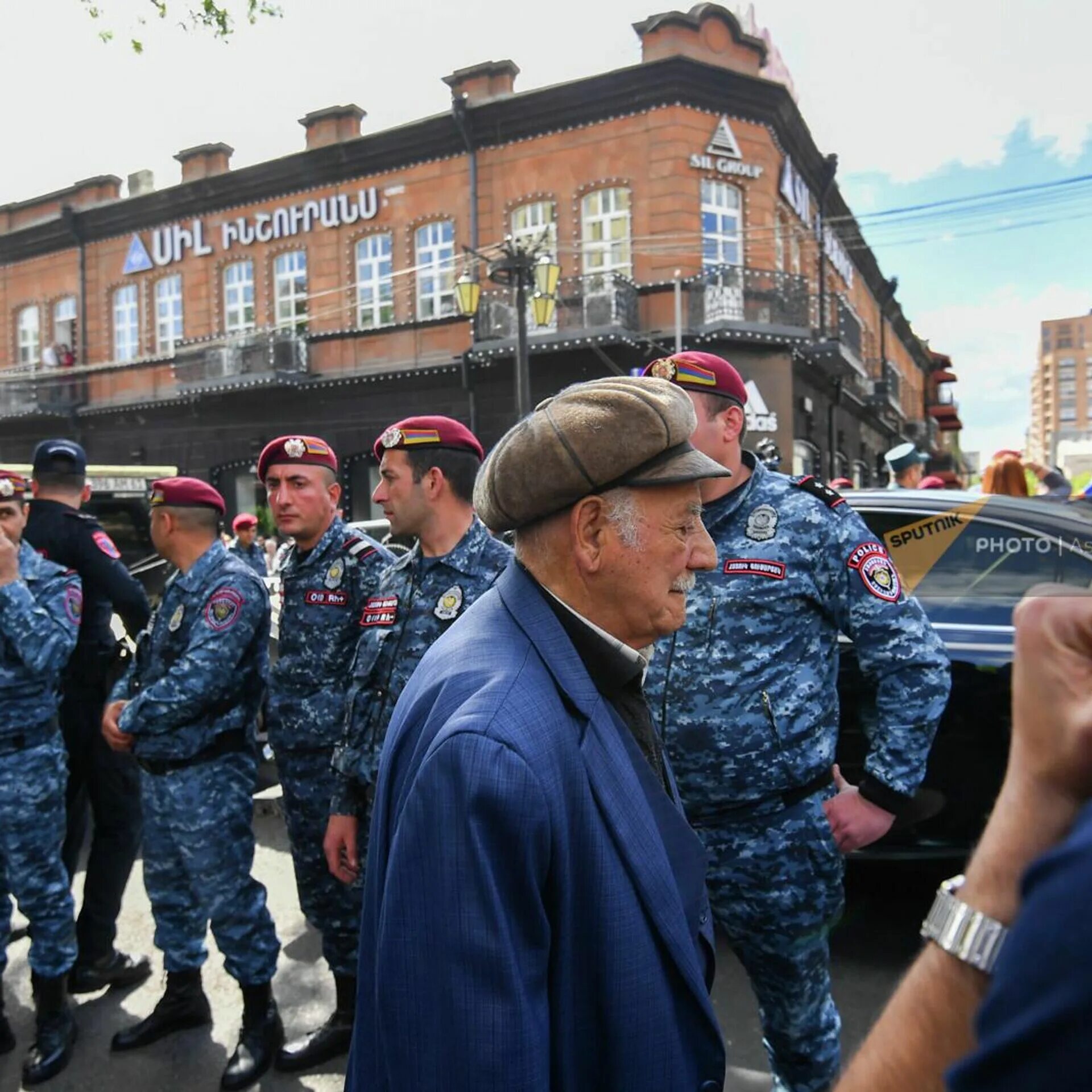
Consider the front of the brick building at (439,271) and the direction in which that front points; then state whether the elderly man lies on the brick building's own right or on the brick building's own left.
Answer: on the brick building's own left

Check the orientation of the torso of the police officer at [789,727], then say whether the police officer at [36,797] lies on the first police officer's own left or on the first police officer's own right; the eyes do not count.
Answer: on the first police officer's own right

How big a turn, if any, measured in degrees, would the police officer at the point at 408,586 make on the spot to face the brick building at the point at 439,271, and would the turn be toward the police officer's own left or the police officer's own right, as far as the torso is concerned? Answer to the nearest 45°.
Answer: approximately 135° to the police officer's own right

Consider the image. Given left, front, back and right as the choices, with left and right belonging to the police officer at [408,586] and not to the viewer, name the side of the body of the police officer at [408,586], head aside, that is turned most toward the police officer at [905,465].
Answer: back

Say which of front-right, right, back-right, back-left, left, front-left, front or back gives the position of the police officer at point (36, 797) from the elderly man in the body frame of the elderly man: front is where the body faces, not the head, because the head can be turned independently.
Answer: back-left

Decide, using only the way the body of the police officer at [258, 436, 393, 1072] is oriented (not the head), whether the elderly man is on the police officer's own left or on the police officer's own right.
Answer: on the police officer's own left

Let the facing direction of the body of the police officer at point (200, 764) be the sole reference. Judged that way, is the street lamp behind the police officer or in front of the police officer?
behind

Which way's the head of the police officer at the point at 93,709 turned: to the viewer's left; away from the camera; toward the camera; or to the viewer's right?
away from the camera

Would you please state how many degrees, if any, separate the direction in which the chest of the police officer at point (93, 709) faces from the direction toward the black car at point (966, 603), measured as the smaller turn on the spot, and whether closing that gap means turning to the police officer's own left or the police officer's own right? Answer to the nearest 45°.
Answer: approximately 90° to the police officer's own right

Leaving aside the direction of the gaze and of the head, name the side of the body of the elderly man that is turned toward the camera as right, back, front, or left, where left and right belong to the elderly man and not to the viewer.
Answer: right

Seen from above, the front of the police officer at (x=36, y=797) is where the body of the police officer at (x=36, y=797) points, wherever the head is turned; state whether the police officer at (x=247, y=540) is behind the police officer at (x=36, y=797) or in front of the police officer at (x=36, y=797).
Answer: behind

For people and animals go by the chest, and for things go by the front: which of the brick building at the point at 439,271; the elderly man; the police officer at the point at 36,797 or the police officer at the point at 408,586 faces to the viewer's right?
the elderly man
